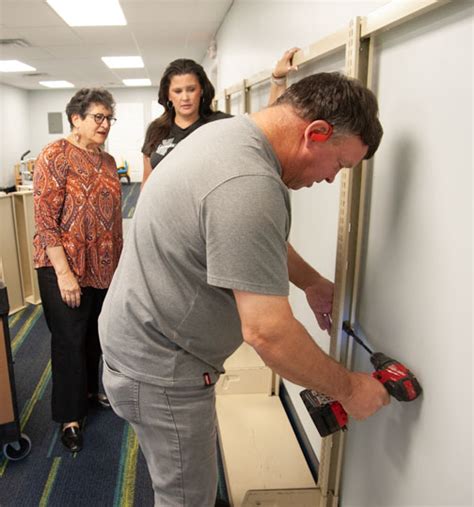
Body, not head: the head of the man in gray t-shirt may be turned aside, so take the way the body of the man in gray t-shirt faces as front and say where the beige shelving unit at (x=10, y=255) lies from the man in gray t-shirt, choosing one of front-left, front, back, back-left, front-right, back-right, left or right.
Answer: back-left

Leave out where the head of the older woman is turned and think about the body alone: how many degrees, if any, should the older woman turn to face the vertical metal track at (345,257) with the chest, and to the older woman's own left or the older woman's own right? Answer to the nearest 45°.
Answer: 0° — they already face it

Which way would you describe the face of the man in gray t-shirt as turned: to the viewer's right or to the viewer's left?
to the viewer's right

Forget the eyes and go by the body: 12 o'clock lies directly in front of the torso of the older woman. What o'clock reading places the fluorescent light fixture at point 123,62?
The fluorescent light fixture is roughly at 8 o'clock from the older woman.

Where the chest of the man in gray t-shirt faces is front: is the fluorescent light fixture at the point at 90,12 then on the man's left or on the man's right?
on the man's left

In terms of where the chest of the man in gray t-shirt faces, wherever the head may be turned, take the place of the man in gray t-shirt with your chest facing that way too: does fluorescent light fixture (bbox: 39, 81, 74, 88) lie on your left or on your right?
on your left

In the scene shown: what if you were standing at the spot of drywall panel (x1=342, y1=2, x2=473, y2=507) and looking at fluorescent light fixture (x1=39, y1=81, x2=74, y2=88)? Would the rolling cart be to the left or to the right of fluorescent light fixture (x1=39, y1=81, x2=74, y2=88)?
left

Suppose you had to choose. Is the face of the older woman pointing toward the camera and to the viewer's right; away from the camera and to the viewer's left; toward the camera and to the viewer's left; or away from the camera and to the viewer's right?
toward the camera and to the viewer's right

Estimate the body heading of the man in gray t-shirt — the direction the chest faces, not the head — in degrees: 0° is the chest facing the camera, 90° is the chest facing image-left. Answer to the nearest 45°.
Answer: approximately 270°
